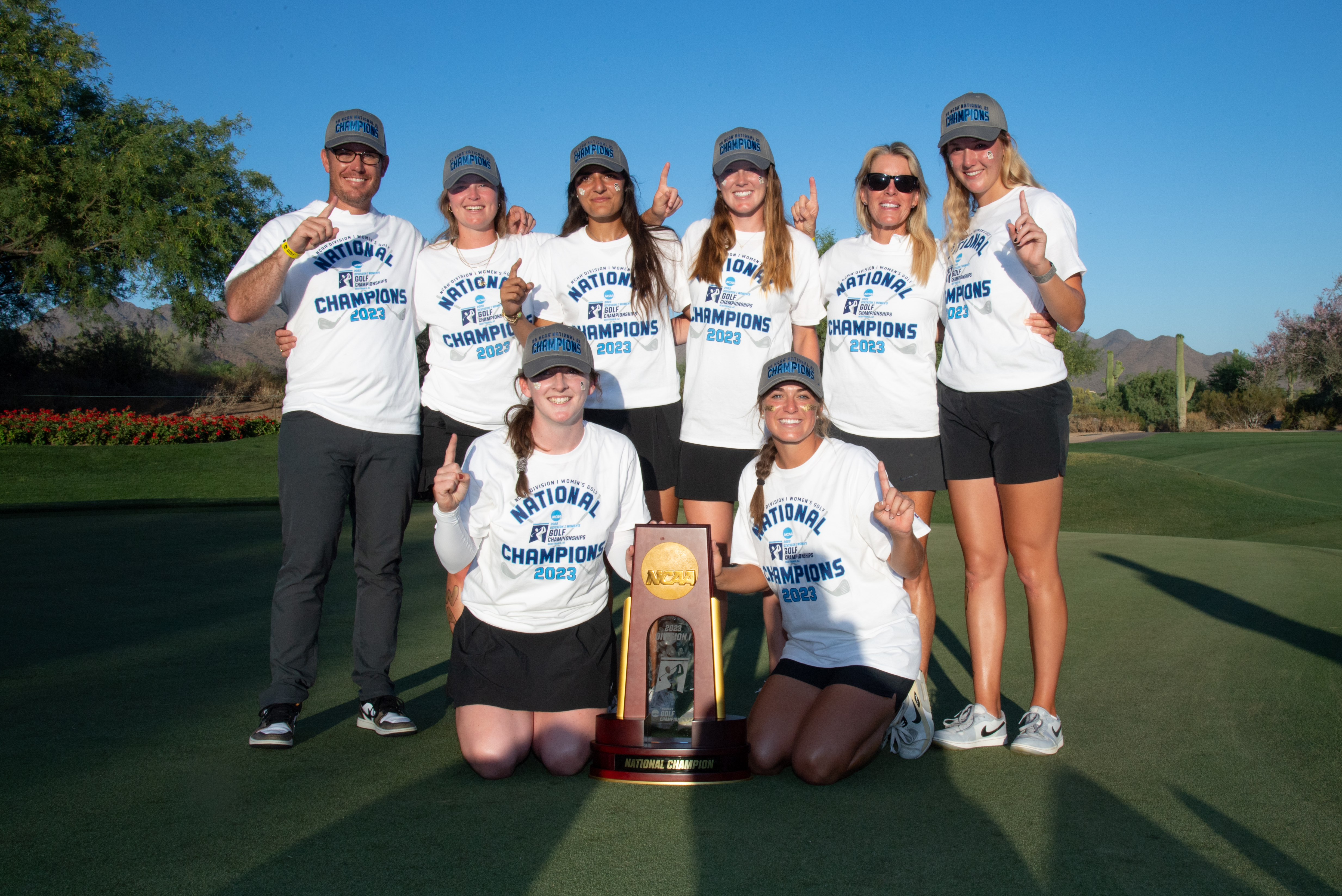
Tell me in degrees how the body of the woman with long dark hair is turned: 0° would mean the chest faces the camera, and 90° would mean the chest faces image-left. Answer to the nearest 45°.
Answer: approximately 0°

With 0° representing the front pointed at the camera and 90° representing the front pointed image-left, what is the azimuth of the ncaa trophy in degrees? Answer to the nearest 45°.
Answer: approximately 0°

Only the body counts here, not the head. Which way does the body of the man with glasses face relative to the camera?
toward the camera

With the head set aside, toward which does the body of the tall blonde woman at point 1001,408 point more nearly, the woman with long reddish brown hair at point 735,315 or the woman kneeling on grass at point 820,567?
the woman kneeling on grass

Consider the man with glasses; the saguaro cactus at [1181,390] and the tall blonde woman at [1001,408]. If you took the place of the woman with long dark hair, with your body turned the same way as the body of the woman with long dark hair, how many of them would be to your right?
1

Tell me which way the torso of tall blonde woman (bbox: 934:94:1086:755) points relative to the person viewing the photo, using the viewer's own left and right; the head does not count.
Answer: facing the viewer and to the left of the viewer

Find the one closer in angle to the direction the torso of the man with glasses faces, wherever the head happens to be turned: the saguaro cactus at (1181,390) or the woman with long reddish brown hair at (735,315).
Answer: the woman with long reddish brown hair

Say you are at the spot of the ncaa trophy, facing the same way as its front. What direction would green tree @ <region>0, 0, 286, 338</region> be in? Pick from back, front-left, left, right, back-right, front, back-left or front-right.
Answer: back-right

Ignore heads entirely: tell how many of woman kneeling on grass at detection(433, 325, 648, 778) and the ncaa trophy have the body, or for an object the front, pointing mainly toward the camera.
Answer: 2

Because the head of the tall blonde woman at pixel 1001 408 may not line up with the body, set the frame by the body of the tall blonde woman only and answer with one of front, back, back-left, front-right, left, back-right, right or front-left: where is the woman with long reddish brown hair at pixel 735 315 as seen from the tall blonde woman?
front-right

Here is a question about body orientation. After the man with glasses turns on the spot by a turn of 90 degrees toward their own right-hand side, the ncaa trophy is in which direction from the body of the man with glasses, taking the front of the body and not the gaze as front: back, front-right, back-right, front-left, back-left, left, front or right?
back-left

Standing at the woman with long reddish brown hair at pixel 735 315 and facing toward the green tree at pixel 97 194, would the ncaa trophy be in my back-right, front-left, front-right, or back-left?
back-left

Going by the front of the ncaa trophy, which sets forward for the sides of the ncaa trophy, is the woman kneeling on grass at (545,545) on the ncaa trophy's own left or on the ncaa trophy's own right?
on the ncaa trophy's own right
